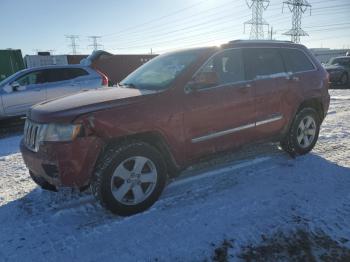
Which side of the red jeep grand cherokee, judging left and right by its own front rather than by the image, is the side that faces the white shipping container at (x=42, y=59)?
right

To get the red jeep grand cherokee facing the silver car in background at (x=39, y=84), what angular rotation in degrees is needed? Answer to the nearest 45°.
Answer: approximately 90° to its right

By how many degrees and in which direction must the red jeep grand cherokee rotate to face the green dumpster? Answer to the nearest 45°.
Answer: approximately 90° to its right

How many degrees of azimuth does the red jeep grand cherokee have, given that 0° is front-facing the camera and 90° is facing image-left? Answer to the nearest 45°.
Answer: approximately 45°

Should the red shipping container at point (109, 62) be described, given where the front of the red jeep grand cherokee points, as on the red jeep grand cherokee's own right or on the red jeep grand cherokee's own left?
on the red jeep grand cherokee's own right
